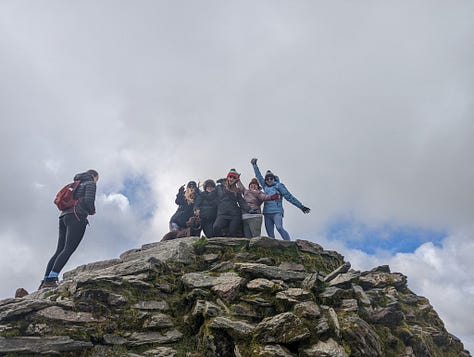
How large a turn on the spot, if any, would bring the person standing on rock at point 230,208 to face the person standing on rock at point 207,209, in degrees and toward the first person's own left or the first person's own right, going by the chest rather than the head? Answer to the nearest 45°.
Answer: approximately 135° to the first person's own right

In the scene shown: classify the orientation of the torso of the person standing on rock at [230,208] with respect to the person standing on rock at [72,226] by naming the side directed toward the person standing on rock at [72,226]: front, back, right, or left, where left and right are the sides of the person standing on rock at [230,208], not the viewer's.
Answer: right

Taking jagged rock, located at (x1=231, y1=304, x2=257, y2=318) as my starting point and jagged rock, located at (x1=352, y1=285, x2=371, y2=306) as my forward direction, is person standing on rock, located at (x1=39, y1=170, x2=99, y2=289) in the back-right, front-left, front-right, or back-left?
back-left

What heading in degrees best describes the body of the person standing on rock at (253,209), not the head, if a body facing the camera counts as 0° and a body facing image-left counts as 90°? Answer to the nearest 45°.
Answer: approximately 0°
